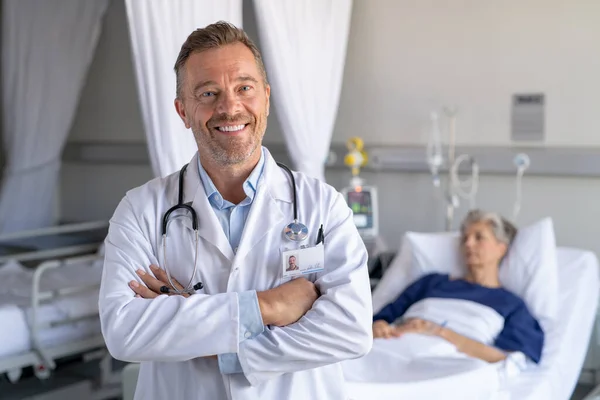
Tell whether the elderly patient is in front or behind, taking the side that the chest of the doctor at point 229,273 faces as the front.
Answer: behind

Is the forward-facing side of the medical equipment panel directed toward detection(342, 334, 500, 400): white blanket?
yes

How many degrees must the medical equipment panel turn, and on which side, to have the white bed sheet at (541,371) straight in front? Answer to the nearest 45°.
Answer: approximately 45° to its left

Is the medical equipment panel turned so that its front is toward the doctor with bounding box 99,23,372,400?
yes

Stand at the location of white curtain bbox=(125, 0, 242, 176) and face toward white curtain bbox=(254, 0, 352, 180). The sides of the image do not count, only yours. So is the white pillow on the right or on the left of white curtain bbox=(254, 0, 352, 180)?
right

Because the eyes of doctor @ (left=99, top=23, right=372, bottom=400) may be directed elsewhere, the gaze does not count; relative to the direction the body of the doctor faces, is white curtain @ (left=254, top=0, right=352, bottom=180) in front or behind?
behind

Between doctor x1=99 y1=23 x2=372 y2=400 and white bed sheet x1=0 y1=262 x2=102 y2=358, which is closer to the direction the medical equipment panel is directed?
the doctor

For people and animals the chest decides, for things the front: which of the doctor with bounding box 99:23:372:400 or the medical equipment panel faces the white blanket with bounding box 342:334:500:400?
the medical equipment panel

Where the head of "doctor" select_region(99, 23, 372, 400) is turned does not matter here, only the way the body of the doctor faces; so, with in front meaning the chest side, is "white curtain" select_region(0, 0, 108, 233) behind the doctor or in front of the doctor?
behind

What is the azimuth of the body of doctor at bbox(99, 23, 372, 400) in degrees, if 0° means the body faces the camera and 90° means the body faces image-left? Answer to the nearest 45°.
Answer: approximately 0°
